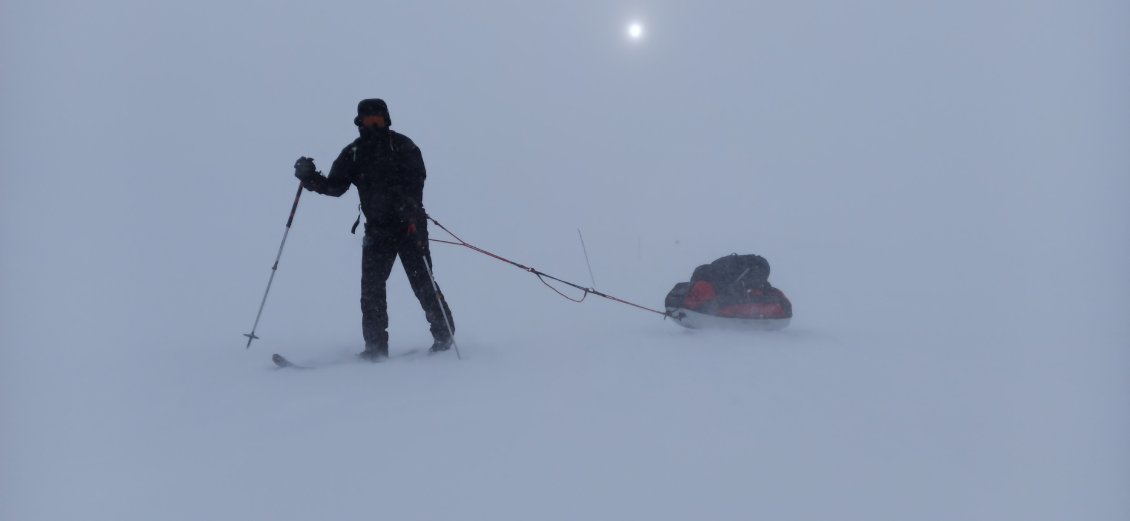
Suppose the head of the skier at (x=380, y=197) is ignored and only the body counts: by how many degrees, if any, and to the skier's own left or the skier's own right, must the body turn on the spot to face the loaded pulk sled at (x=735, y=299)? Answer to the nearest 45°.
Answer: approximately 135° to the skier's own left

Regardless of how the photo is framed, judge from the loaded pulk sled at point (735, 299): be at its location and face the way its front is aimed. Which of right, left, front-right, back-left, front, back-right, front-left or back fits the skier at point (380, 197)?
front-left

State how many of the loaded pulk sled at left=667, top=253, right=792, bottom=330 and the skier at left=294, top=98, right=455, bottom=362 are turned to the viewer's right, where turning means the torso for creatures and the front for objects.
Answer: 0

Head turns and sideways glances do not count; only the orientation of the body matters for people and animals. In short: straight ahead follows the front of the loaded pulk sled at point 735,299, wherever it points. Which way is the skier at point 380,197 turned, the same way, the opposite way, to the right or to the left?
to the left

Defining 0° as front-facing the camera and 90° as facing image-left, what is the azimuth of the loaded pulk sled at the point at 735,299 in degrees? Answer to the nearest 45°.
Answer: approximately 90°
